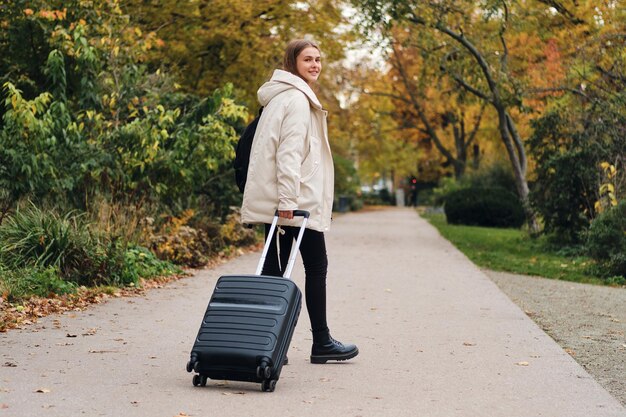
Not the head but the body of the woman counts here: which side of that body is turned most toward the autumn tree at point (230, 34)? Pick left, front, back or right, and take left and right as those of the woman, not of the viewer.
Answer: left

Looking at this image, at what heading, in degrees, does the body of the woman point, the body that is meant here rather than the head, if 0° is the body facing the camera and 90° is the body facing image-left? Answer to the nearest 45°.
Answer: approximately 270°

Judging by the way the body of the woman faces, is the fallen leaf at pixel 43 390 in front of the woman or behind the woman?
behind

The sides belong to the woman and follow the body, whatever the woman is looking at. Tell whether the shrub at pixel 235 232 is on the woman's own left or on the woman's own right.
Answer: on the woman's own left

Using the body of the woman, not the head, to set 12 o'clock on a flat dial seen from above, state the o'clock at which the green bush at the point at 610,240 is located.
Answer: The green bush is roughly at 10 o'clock from the woman.

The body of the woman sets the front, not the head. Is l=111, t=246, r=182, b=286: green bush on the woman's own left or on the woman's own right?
on the woman's own left

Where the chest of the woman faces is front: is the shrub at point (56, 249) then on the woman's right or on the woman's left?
on the woman's left

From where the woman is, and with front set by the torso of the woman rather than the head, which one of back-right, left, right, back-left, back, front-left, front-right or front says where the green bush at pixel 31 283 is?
back-left

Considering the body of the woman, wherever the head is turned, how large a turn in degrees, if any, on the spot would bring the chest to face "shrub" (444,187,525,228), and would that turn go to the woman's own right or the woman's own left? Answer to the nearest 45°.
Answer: approximately 90° to the woman's own left
